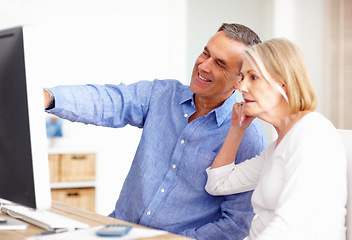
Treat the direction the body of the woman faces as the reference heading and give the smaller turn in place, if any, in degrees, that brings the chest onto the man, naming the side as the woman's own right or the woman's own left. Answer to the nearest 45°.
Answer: approximately 45° to the woman's own right

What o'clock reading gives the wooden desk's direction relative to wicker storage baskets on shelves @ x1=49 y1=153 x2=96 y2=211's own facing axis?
The wooden desk is roughly at 12 o'clock from the wicker storage baskets on shelves.

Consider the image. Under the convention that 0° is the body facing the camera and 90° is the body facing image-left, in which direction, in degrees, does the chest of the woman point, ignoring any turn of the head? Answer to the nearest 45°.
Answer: approximately 90°

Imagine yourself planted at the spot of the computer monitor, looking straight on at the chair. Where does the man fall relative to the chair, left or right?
left

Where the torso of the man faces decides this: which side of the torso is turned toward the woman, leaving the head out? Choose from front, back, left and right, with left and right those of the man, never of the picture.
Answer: left

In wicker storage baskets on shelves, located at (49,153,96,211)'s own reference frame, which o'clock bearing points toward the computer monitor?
The computer monitor is roughly at 12 o'clock from the wicker storage baskets on shelves.

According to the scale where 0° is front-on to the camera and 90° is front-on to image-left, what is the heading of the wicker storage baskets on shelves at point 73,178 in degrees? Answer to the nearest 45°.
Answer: approximately 0°

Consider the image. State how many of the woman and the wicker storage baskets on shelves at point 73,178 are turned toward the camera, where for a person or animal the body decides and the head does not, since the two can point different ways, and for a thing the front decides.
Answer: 1

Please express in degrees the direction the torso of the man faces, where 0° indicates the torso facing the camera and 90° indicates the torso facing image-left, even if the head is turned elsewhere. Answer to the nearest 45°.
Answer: approximately 45°
